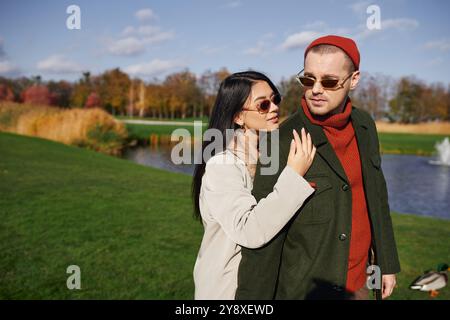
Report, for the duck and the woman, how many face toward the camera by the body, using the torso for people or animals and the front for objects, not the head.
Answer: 0

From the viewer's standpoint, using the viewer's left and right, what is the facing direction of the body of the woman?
facing to the right of the viewer

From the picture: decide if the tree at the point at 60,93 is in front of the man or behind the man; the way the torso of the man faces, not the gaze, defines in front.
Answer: behind

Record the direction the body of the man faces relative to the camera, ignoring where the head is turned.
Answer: toward the camera

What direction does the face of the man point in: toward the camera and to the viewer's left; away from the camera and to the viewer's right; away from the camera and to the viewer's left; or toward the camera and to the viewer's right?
toward the camera and to the viewer's left

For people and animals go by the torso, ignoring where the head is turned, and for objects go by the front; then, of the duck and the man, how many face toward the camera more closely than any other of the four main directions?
1

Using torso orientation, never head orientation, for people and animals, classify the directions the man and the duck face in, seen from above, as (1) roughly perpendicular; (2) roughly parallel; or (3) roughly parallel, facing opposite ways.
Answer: roughly perpendicular
